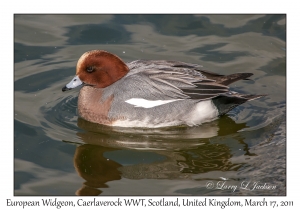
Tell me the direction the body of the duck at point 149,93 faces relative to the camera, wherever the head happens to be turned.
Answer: to the viewer's left
